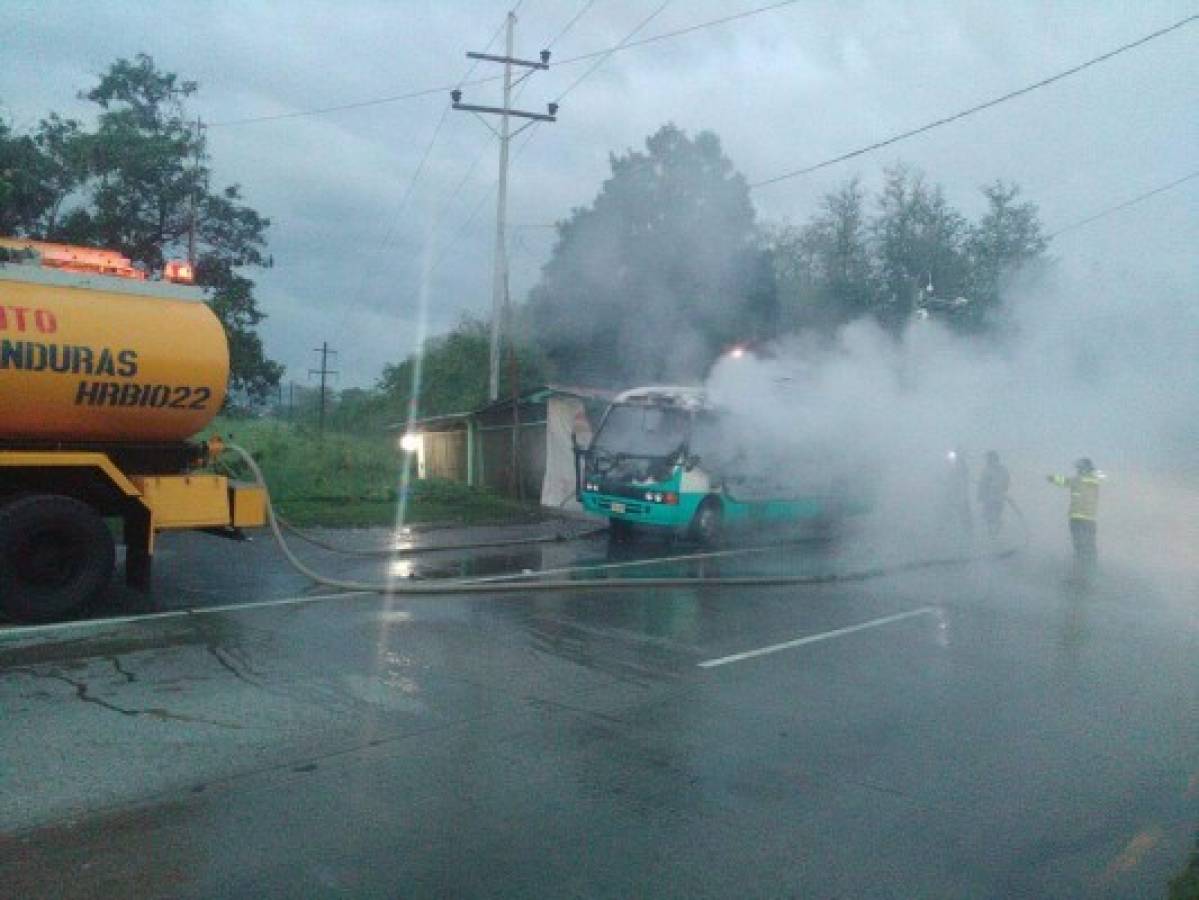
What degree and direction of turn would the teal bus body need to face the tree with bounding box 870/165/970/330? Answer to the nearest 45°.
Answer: approximately 180°

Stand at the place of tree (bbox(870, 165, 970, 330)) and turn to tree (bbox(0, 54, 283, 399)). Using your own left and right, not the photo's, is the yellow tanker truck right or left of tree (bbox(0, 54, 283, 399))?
left

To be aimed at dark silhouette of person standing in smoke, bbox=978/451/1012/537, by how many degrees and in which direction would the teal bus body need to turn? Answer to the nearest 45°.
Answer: approximately 180°

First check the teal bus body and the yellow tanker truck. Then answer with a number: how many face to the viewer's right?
0

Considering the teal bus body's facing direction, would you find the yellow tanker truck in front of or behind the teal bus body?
in front

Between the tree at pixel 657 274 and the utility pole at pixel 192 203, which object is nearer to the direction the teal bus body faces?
the utility pole

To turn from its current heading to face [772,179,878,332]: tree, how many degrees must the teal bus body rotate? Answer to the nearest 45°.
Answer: approximately 135° to its right

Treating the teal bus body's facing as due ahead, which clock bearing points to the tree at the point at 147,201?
The tree is roughly at 2 o'clock from the teal bus body.

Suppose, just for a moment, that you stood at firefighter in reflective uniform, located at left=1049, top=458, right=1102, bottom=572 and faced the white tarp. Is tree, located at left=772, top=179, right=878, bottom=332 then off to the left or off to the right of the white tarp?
right

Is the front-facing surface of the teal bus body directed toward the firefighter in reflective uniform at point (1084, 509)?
no

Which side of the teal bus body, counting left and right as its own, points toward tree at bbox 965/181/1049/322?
back

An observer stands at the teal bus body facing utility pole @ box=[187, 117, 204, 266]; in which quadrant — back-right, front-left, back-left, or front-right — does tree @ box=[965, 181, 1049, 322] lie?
back-right

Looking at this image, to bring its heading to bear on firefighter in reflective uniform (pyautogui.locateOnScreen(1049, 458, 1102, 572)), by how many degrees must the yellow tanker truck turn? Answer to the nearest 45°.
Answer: approximately 180°

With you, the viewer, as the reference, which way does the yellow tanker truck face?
facing to the left of the viewer
